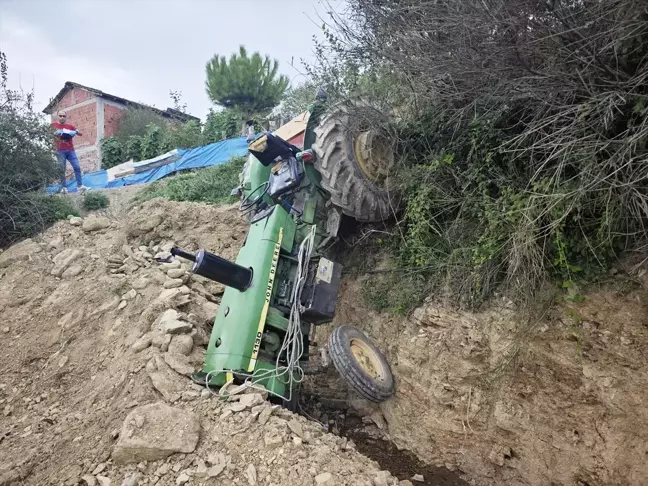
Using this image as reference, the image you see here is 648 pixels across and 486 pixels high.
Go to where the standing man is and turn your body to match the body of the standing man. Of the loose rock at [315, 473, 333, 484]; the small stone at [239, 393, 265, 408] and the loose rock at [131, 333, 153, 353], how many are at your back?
0

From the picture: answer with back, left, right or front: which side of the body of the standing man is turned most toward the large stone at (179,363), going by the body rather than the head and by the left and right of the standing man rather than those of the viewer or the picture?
front

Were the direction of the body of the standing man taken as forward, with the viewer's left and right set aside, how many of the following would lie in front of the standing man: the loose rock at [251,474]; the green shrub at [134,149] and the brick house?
1

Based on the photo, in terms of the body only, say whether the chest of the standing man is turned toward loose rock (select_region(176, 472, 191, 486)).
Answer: yes

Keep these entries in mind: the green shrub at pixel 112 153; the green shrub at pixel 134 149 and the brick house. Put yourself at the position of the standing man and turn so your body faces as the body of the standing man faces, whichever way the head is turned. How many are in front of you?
0

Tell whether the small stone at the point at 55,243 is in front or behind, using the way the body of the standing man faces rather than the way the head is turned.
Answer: in front

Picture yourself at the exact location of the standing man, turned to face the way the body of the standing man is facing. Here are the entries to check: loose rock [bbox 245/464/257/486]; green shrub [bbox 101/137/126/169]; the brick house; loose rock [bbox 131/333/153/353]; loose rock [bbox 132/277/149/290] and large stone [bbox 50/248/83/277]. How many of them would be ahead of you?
4

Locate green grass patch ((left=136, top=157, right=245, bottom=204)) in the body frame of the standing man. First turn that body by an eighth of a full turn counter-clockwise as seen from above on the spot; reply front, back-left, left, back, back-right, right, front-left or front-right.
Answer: front

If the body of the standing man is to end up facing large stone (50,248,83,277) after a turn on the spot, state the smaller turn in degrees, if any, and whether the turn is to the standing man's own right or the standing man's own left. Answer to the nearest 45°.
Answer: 0° — they already face it

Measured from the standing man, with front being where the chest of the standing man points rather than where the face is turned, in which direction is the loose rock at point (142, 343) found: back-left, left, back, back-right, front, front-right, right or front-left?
front

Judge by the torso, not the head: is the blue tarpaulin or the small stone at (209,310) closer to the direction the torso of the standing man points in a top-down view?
the small stone

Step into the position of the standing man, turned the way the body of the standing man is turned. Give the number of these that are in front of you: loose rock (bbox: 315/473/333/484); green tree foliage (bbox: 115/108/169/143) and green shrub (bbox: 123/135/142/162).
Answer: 1

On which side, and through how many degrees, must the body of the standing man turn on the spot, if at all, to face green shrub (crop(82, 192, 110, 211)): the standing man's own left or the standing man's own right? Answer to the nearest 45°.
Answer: approximately 45° to the standing man's own left

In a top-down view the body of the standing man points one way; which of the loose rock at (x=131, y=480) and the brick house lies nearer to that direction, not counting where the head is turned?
the loose rock

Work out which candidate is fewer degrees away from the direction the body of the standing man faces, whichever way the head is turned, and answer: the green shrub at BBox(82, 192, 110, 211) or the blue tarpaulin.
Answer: the green shrub

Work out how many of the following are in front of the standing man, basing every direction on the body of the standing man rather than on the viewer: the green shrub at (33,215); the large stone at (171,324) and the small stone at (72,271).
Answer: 3

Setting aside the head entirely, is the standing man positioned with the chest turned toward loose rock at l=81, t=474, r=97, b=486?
yes

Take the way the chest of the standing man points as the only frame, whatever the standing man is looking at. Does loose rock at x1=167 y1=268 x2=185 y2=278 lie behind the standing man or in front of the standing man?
in front

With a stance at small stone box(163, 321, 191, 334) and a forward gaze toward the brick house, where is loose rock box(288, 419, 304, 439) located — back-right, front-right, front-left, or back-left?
back-right

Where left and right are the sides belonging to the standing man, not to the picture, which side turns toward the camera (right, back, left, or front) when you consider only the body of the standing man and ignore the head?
front
